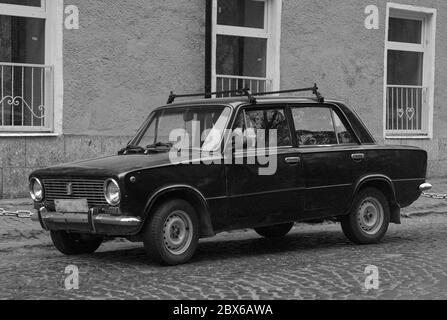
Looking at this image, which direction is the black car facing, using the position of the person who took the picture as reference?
facing the viewer and to the left of the viewer
